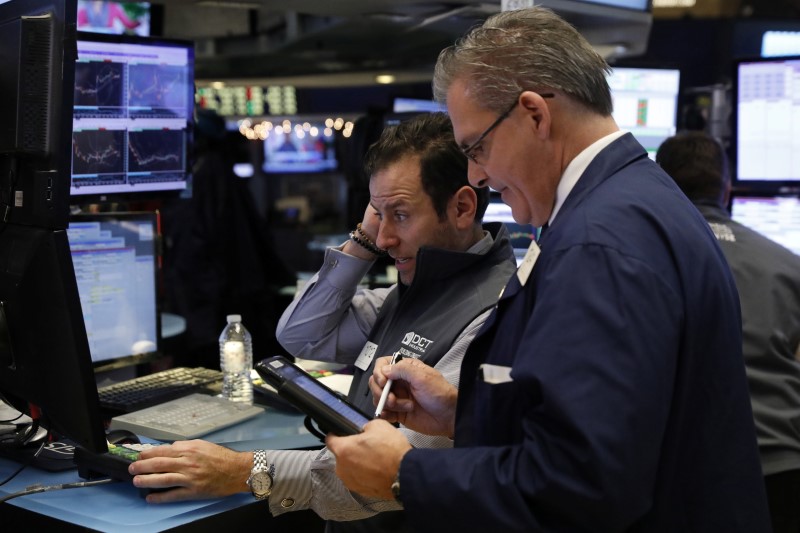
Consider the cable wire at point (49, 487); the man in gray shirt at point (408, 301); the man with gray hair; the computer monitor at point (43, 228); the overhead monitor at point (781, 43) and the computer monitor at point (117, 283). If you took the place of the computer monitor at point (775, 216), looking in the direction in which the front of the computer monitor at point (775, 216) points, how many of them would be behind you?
1

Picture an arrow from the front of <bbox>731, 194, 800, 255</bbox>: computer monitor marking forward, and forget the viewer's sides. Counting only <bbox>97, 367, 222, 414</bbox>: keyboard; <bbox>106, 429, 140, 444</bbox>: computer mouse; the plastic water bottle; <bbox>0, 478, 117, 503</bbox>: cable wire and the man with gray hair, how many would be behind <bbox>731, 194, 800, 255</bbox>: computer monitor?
0

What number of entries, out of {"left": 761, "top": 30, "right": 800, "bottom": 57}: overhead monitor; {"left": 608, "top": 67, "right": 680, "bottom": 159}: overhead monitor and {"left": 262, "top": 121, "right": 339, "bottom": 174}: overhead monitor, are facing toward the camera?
3

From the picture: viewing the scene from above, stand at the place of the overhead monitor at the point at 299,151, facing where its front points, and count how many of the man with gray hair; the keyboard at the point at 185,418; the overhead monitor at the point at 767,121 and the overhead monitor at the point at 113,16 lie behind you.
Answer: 0

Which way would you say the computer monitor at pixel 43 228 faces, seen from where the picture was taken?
facing away from the viewer and to the right of the viewer

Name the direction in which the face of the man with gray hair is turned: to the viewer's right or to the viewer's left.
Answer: to the viewer's left

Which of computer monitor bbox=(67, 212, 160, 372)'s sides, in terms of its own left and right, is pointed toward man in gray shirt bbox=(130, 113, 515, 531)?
front

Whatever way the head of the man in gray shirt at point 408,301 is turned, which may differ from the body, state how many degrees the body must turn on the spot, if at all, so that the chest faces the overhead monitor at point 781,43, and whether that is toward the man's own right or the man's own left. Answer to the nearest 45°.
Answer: approximately 180°

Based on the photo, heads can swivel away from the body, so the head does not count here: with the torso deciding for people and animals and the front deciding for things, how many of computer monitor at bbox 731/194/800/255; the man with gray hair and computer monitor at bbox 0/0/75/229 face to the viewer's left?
1

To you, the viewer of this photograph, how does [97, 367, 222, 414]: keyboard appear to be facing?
facing the viewer and to the right of the viewer

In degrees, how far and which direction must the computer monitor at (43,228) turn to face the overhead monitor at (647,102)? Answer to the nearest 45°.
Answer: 0° — it already faces it

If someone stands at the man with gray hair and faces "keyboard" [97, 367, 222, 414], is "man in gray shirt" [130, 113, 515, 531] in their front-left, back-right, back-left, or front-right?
front-right

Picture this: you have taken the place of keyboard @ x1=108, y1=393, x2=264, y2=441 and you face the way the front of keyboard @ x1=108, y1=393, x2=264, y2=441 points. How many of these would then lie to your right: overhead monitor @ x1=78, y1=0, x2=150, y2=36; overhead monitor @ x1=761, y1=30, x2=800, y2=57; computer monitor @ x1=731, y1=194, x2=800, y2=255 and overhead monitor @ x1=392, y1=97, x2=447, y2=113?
0

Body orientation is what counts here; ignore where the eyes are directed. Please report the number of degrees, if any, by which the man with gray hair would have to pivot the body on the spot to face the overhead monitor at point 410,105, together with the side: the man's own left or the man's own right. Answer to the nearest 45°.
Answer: approximately 90° to the man's own right

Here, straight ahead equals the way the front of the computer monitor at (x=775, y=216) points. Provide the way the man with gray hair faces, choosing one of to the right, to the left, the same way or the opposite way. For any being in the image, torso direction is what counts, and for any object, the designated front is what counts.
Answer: to the right

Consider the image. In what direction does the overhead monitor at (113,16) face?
toward the camera

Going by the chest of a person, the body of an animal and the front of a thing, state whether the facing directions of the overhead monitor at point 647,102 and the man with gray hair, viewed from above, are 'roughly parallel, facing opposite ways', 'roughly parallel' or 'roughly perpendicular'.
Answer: roughly perpendicular

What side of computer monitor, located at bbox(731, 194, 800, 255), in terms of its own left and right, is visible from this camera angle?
front
